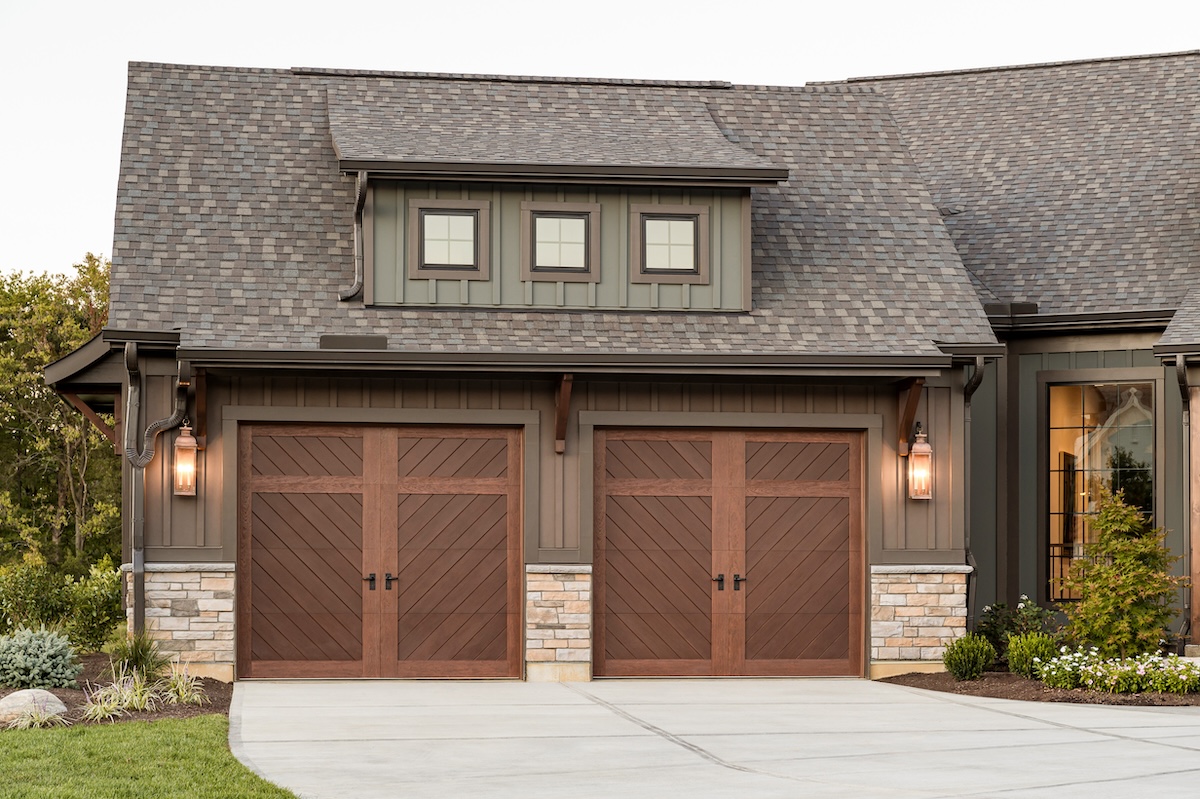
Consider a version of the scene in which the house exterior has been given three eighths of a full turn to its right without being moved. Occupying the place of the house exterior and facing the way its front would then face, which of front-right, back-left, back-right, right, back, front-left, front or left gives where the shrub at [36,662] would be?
left

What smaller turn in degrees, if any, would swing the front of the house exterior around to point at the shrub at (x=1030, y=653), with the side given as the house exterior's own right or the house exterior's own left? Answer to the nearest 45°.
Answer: approximately 90° to the house exterior's own left

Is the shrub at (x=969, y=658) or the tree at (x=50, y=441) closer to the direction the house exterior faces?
the shrub

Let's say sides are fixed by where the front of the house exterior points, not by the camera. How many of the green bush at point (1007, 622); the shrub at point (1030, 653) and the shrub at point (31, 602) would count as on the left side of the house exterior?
2

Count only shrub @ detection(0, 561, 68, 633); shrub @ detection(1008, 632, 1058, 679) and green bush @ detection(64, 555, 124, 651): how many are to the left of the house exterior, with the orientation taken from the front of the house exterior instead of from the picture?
1

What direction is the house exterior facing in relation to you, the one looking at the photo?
facing the viewer

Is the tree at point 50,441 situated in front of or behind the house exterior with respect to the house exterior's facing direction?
behind

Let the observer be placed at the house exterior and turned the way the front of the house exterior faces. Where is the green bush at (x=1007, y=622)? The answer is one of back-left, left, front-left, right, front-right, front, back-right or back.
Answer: left

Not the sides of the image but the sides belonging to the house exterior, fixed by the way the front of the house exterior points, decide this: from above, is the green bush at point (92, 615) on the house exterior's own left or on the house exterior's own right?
on the house exterior's own right

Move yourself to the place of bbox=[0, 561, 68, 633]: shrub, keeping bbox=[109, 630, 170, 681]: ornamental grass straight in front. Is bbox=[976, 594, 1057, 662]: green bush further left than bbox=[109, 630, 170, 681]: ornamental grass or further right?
left
